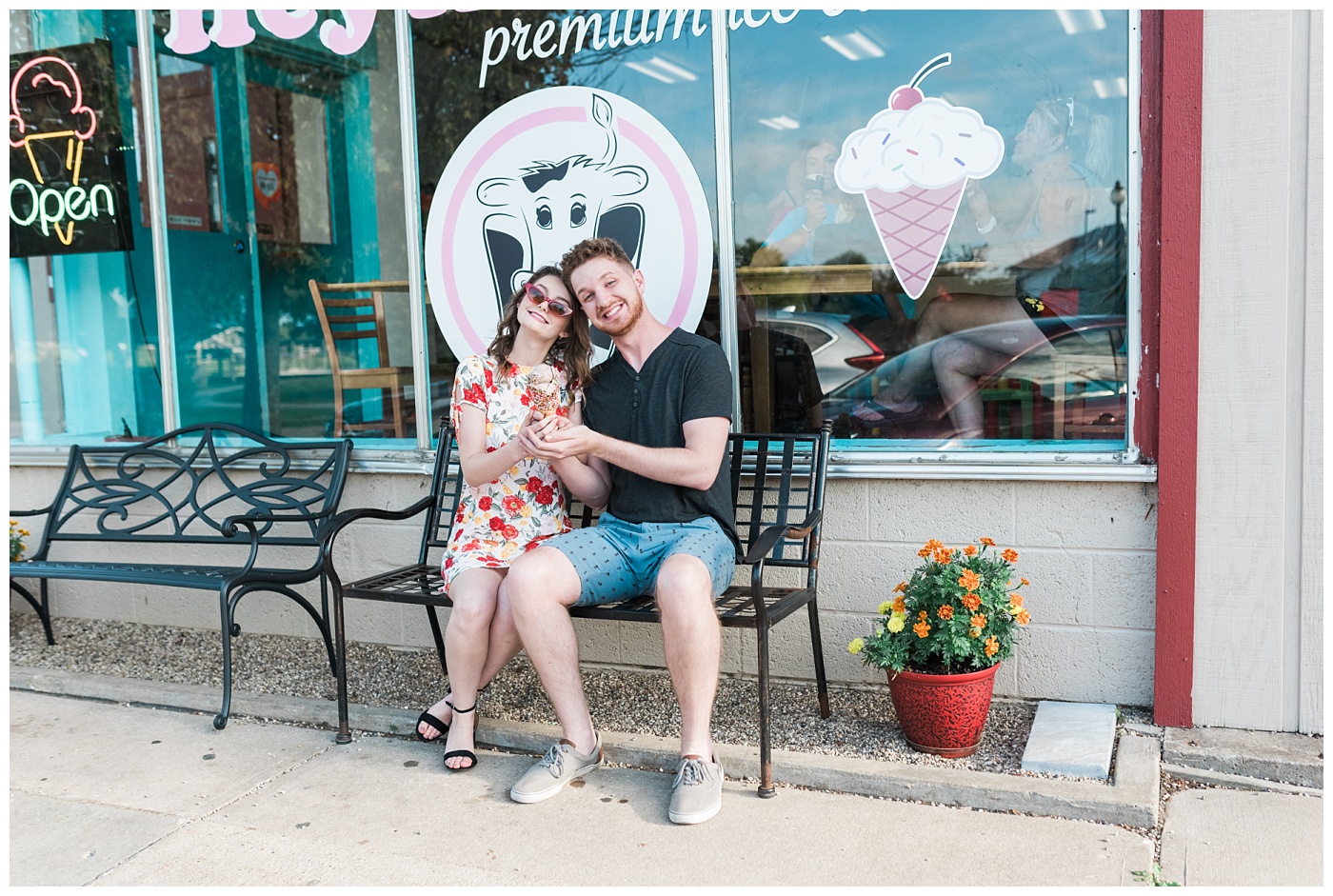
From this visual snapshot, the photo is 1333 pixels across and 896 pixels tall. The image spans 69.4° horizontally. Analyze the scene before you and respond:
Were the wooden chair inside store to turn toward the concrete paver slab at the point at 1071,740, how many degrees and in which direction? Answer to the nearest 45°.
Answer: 0° — it already faces it

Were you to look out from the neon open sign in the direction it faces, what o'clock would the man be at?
The man is roughly at 11 o'clock from the neon open sign.

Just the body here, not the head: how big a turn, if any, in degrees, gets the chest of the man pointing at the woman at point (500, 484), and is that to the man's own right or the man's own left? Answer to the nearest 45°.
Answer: approximately 90° to the man's own right

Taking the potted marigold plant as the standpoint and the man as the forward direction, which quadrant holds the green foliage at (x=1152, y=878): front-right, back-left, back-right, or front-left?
back-left

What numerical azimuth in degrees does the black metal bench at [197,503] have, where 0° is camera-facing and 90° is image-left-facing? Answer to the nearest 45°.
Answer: approximately 45°

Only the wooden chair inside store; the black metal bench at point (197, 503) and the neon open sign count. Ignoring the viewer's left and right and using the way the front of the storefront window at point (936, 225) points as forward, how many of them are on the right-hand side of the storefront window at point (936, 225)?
3

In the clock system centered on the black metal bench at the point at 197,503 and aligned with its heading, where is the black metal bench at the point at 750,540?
the black metal bench at the point at 750,540 is roughly at 9 o'clock from the black metal bench at the point at 197,503.

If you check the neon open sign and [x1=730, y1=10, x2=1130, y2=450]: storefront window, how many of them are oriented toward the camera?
2
